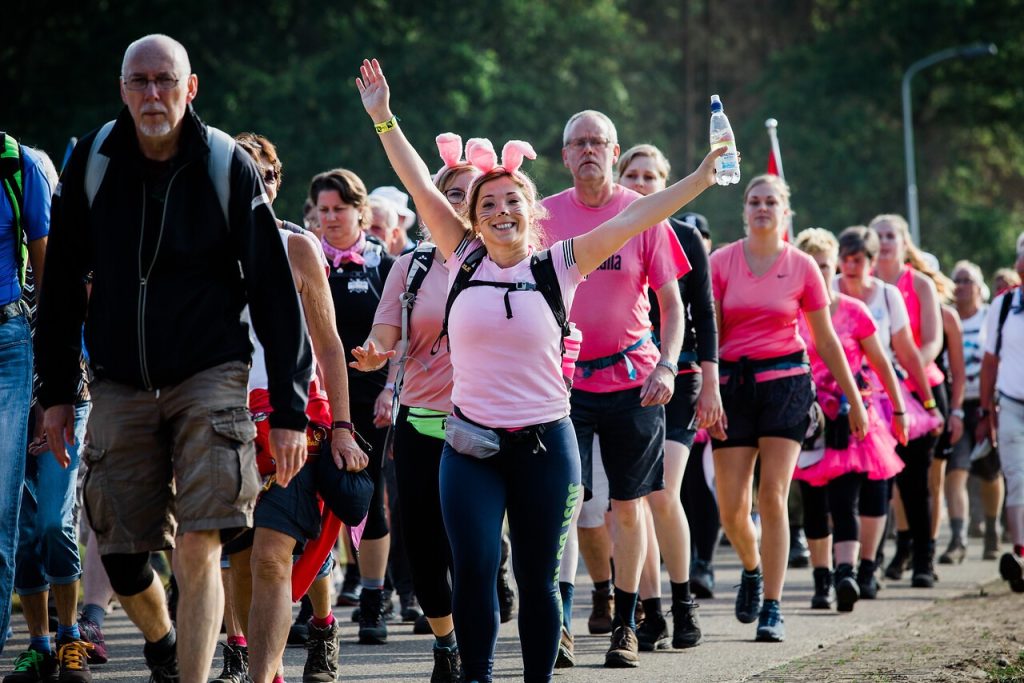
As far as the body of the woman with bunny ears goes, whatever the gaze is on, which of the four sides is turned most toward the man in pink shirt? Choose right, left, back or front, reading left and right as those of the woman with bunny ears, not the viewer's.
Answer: back

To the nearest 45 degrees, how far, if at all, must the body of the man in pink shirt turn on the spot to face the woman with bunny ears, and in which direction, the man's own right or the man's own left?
0° — they already face them

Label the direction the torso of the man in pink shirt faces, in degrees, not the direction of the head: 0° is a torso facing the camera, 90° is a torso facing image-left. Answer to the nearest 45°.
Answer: approximately 0°

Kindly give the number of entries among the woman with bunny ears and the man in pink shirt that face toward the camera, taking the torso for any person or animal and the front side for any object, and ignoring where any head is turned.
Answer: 2
